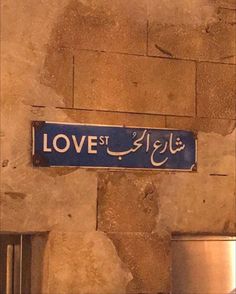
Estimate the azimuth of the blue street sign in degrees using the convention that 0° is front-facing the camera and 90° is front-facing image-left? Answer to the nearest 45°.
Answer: approximately 0°
